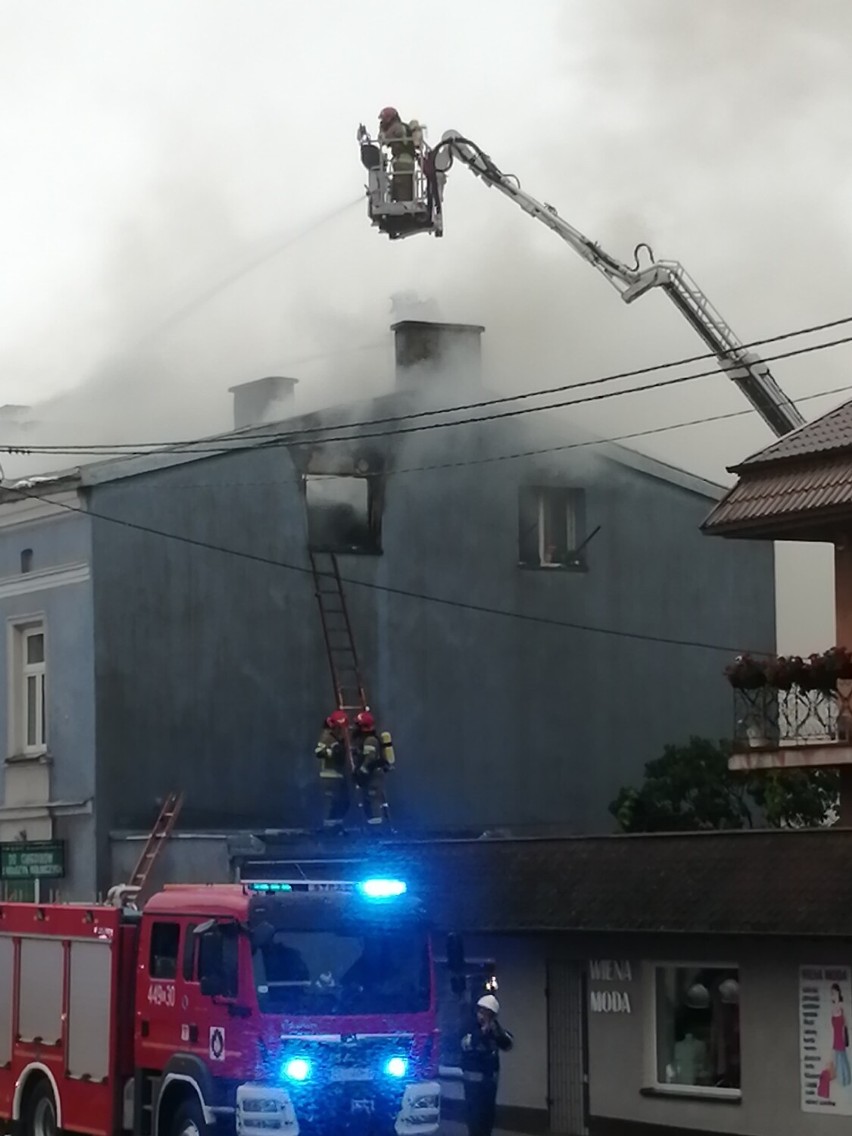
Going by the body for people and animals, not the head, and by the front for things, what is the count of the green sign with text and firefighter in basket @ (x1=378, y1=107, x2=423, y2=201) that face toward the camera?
1

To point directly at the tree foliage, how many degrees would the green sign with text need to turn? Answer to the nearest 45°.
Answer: approximately 90° to its left

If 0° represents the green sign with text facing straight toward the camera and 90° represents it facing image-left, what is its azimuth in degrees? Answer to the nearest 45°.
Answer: approximately 0°

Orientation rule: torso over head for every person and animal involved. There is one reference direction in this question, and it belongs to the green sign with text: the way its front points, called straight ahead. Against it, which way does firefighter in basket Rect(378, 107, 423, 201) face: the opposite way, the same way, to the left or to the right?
to the right

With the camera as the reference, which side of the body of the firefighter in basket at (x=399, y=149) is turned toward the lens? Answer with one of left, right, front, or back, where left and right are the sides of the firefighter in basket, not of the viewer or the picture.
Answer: left

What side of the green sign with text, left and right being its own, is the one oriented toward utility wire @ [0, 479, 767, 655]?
left

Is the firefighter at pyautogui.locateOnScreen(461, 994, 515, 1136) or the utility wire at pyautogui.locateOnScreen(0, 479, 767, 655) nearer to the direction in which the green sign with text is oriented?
the firefighter

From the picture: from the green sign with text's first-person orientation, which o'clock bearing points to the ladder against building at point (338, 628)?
The ladder against building is roughly at 9 o'clock from the green sign with text.
